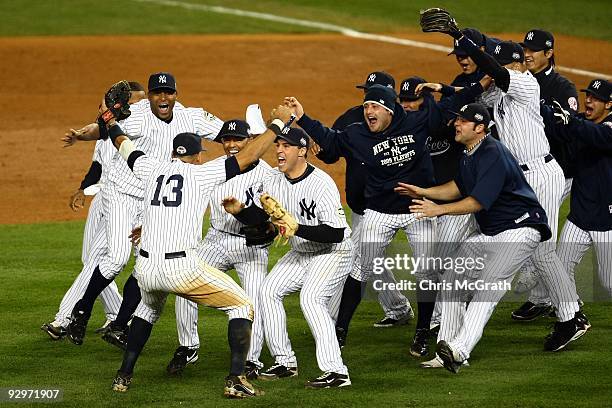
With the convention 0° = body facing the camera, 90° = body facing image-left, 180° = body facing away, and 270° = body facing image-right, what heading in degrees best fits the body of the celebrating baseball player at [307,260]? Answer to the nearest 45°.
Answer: approximately 45°

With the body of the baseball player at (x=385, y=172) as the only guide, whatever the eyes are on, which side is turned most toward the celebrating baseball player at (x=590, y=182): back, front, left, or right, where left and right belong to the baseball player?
left

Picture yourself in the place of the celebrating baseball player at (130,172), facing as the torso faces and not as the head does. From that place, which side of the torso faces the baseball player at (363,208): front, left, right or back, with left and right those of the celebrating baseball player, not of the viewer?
left

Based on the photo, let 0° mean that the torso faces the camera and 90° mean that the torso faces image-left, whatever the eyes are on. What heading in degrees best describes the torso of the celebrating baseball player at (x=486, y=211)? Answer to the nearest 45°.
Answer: approximately 90°

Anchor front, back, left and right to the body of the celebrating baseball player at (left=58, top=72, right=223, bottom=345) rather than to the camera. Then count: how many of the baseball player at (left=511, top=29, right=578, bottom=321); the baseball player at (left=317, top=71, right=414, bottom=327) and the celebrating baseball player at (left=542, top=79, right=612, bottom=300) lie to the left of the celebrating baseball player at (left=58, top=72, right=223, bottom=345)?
3

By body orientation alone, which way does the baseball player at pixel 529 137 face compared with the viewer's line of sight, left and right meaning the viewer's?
facing to the left of the viewer

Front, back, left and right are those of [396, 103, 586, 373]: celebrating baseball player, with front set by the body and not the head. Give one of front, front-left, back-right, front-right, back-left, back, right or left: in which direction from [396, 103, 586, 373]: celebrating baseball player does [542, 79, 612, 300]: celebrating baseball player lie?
back-right
